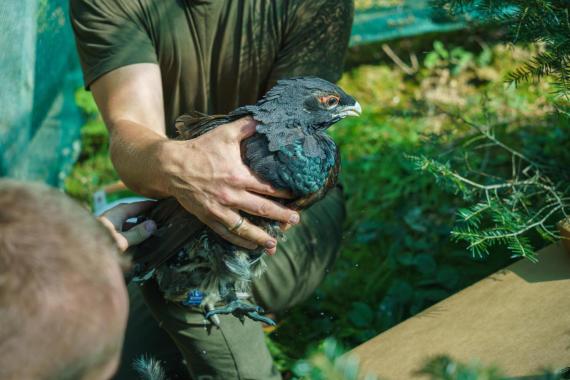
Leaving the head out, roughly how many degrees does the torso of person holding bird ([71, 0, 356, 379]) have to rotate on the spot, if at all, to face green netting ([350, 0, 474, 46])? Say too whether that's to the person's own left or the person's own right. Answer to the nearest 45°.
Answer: approximately 135° to the person's own left

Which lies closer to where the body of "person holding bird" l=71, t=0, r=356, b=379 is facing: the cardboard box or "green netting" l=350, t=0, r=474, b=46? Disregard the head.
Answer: the cardboard box

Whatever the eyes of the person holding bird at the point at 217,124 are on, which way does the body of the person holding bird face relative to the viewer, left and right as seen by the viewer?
facing the viewer

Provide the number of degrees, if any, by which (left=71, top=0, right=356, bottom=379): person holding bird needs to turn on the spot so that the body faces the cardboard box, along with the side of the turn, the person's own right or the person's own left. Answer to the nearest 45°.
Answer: approximately 45° to the person's own left
